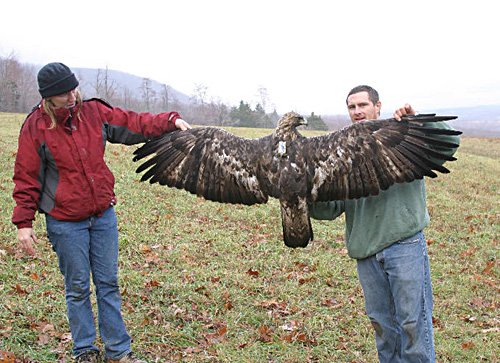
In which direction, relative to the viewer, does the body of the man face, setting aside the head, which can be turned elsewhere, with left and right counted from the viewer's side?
facing the viewer and to the left of the viewer

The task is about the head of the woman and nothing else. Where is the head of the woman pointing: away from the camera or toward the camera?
toward the camera

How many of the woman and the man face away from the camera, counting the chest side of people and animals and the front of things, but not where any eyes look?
0

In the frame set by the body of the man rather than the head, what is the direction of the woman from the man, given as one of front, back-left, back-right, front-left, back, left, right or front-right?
front-right

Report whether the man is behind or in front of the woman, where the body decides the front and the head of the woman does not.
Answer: in front

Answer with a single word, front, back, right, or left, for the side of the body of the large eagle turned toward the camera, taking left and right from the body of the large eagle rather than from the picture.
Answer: back
